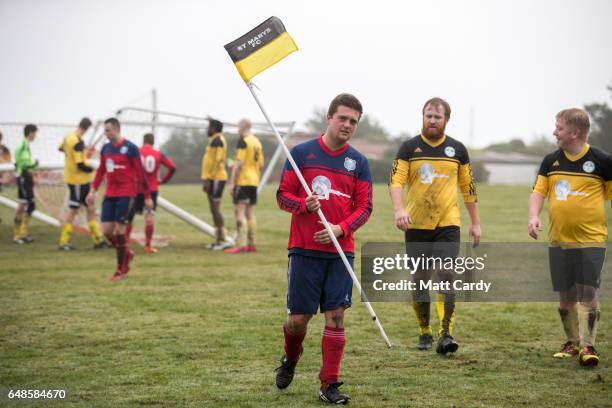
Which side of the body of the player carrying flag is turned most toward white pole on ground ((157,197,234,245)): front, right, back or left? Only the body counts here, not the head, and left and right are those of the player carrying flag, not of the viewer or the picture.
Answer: back

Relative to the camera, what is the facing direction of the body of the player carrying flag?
toward the camera

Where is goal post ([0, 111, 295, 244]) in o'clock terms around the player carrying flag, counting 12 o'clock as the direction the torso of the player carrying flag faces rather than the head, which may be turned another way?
The goal post is roughly at 5 o'clock from the player carrying flag.
